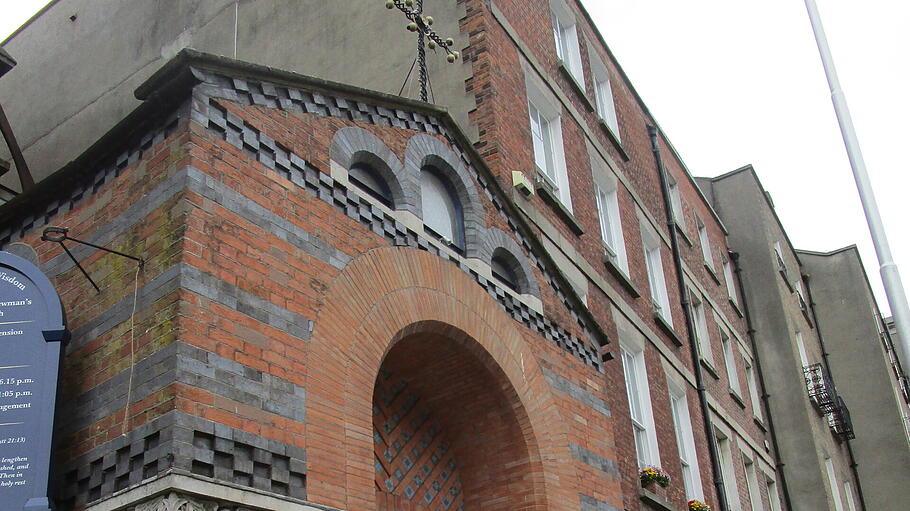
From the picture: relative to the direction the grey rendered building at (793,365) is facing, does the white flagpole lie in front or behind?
in front

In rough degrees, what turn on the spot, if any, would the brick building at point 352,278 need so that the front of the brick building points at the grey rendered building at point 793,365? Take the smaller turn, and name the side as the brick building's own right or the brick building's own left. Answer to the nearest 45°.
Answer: approximately 90° to the brick building's own left

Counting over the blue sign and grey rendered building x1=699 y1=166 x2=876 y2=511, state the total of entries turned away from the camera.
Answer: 0

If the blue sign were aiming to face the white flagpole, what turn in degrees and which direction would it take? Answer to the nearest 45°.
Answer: approximately 90° to its left

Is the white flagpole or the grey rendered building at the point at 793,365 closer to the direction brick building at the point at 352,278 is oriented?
the white flagpole

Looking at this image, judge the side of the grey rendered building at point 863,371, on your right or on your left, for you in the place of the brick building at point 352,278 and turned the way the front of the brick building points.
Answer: on your left

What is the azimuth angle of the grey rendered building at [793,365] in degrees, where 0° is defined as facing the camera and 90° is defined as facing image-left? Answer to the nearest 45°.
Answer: approximately 315°

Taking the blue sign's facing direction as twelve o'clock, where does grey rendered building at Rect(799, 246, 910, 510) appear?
The grey rendered building is roughly at 8 o'clock from the blue sign.

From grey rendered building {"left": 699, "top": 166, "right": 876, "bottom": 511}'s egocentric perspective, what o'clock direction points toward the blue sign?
The blue sign is roughly at 2 o'clock from the grey rendered building.

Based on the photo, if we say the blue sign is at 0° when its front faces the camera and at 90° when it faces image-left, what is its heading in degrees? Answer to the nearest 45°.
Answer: approximately 0°

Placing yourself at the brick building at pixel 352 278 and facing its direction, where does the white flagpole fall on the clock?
The white flagpole is roughly at 10 o'clock from the brick building.
